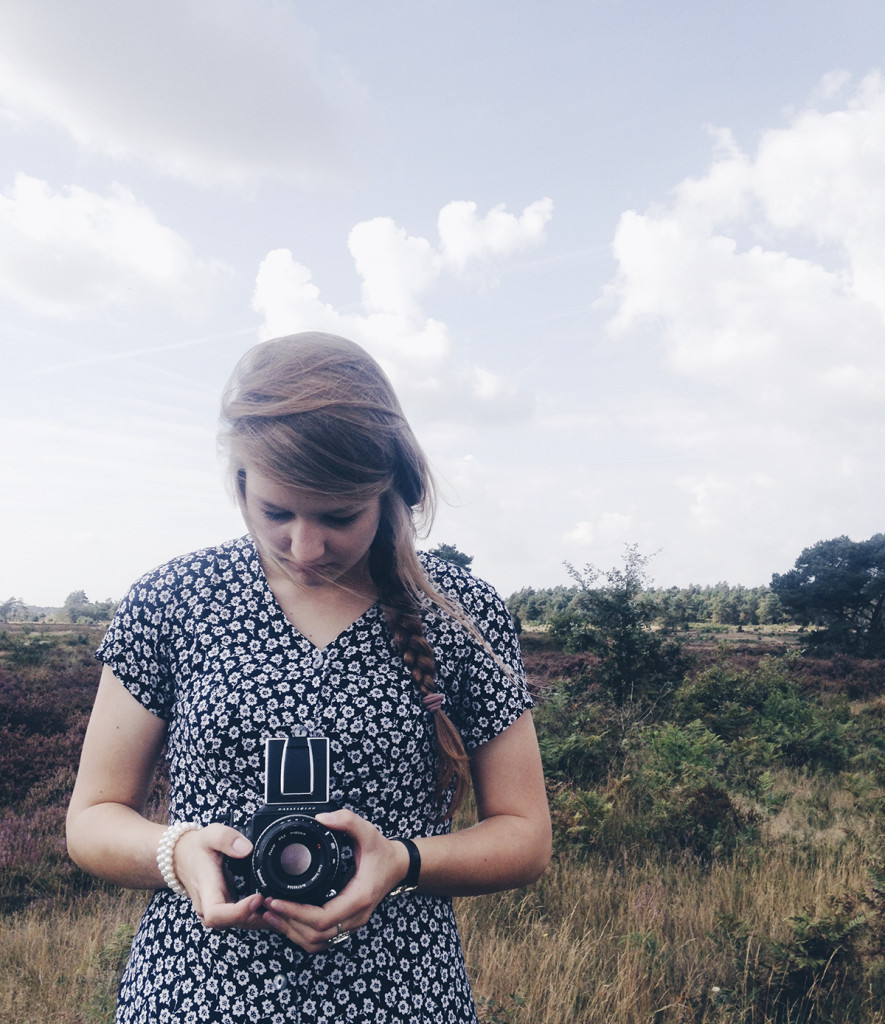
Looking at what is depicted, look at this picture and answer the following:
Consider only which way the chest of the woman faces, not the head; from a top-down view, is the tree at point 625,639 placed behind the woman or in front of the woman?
behind

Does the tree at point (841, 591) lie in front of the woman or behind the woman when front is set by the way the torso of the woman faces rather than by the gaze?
behind

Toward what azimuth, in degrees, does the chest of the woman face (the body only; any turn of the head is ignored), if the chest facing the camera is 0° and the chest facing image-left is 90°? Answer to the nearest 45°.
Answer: approximately 0°
